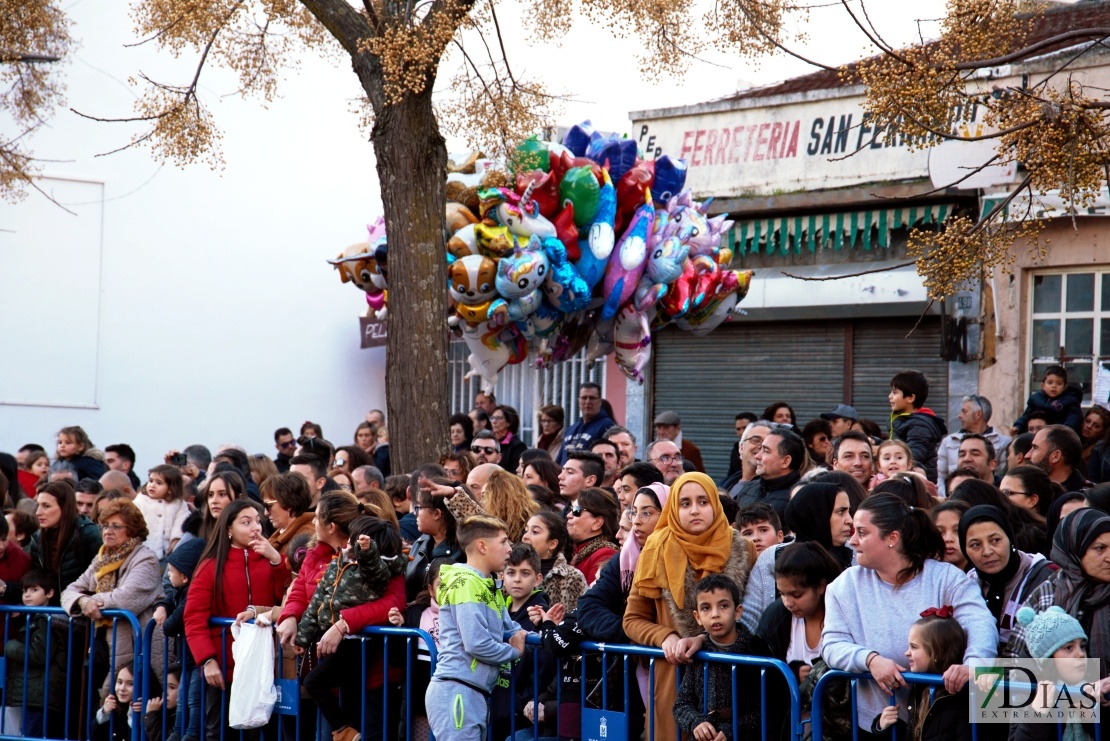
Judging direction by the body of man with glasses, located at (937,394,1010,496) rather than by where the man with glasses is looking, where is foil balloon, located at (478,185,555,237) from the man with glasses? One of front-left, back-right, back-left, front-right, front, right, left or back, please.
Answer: front-right

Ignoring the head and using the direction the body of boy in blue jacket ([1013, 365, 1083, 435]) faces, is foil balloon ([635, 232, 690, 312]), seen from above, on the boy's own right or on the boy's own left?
on the boy's own right

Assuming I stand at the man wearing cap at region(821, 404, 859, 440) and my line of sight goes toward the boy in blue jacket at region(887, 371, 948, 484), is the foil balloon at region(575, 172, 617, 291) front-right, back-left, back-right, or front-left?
back-right

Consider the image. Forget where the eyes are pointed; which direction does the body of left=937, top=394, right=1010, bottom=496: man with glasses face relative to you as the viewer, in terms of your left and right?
facing the viewer and to the left of the viewer

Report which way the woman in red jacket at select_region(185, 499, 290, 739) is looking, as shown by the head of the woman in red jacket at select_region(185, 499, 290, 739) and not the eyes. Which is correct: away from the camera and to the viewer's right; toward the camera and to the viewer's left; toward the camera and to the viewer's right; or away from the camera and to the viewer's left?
toward the camera and to the viewer's right
